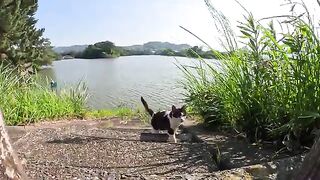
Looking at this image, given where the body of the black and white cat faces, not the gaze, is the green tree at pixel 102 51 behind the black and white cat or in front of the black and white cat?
behind

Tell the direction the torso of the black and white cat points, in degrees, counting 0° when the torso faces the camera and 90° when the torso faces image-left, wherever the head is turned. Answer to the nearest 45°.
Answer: approximately 315°

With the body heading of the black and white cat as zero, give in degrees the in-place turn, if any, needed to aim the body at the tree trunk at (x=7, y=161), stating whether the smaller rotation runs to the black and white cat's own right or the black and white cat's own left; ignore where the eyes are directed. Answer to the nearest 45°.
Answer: approximately 45° to the black and white cat's own right
